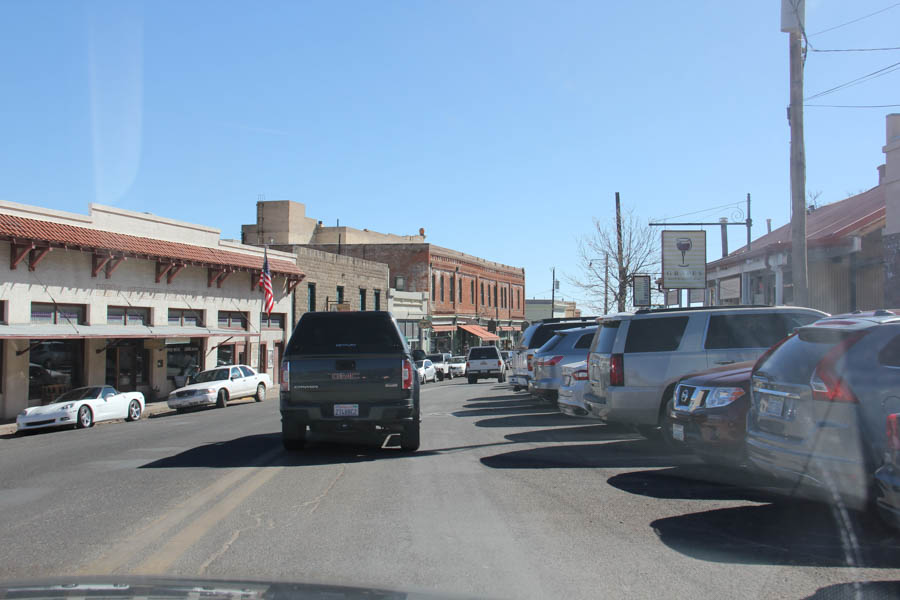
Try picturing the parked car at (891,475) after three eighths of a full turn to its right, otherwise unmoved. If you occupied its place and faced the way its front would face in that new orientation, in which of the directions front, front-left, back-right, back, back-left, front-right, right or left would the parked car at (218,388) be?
back-right

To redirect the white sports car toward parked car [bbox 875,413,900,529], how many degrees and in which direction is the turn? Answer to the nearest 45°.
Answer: approximately 45° to its left

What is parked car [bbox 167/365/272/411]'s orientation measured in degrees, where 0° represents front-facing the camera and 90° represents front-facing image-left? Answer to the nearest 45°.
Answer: approximately 45°

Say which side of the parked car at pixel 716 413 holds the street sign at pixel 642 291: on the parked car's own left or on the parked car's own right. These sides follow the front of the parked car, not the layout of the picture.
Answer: on the parked car's own right

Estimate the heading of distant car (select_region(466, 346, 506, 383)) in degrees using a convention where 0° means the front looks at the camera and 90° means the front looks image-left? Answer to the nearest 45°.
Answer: approximately 180°

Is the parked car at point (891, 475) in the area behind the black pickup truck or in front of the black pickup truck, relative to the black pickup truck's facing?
behind

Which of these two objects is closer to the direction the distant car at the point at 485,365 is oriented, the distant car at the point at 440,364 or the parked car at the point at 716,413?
the distant car

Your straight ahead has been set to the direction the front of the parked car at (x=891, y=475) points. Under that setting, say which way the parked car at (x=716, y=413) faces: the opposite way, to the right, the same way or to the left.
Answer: the opposite way

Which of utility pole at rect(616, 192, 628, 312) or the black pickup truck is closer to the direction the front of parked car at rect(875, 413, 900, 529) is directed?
the utility pole

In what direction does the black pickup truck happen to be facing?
away from the camera

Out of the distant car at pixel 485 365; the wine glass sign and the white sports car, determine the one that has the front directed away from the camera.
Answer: the distant car

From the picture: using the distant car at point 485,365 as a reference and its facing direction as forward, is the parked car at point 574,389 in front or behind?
behind

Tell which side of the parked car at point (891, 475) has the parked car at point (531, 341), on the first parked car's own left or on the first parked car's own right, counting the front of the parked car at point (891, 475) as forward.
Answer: on the first parked car's own left

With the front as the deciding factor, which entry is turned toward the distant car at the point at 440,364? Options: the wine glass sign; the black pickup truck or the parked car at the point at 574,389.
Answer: the black pickup truck

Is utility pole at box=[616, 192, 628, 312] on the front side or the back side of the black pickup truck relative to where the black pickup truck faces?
on the front side
